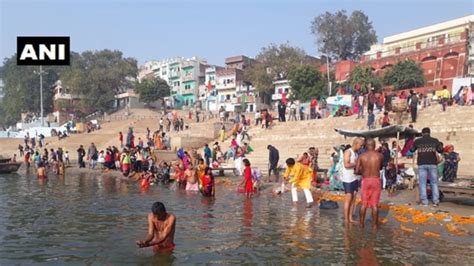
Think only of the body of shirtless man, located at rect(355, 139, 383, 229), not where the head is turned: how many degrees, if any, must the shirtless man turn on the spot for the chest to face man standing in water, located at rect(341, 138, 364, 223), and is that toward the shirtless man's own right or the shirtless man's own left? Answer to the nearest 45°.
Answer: approximately 45° to the shirtless man's own left

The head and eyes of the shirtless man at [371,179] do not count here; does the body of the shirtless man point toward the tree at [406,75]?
yes

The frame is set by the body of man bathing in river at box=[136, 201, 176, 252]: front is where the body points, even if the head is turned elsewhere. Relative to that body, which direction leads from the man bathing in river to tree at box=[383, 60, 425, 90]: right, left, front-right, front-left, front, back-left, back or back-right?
back

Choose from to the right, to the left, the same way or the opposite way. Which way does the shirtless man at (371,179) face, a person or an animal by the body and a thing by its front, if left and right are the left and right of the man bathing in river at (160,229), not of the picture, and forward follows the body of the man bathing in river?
the opposite way

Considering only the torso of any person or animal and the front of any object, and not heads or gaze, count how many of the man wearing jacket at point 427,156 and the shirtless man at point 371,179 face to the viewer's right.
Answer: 0

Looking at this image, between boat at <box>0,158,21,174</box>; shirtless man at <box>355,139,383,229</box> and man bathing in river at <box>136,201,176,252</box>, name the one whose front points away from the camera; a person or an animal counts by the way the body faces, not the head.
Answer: the shirtless man

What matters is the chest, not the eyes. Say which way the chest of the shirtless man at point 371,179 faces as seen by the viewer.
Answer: away from the camera
